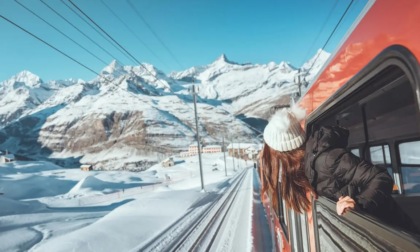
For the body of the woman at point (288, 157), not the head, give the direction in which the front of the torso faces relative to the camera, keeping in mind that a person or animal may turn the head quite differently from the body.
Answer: away from the camera

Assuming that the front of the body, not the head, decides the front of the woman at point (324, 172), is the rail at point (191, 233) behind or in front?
in front

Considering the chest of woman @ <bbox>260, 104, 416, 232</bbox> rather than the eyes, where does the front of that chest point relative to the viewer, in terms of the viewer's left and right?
facing away from the viewer and to the left of the viewer

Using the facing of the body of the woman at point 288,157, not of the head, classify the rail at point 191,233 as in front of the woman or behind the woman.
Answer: in front

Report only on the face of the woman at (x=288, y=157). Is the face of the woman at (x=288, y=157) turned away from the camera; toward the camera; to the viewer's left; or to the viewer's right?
away from the camera
